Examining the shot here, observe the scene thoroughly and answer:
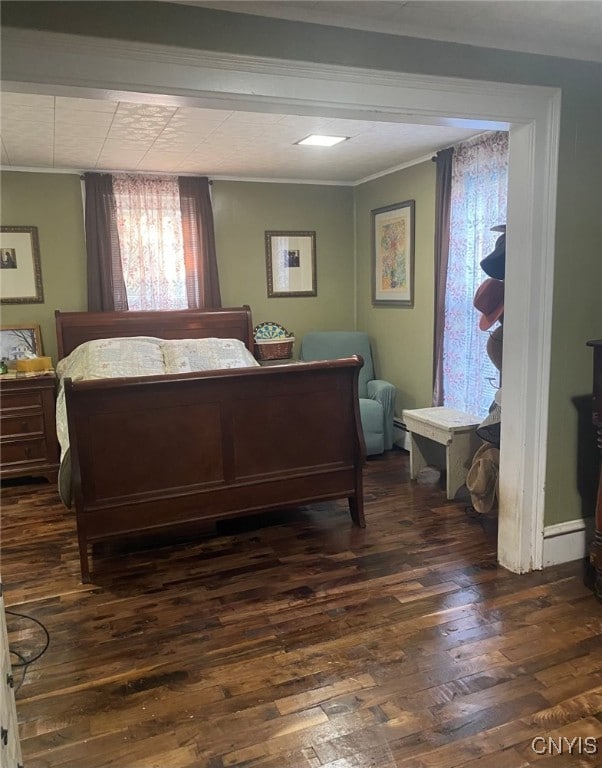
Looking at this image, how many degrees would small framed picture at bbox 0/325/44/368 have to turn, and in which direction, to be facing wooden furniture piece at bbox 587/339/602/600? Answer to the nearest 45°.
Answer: approximately 45° to its left

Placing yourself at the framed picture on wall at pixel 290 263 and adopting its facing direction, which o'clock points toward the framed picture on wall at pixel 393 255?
the framed picture on wall at pixel 393 255 is roughly at 10 o'clock from the framed picture on wall at pixel 290 263.

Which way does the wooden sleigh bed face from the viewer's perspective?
toward the camera

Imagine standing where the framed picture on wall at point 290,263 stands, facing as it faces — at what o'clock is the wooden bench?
The wooden bench is roughly at 11 o'clock from the framed picture on wall.

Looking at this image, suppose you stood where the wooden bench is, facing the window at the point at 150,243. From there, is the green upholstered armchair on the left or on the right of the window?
right

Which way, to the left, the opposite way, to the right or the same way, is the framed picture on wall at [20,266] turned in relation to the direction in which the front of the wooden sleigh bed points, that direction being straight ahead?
the same way

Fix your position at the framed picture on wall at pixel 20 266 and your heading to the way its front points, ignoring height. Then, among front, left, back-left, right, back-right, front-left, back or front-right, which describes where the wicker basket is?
left

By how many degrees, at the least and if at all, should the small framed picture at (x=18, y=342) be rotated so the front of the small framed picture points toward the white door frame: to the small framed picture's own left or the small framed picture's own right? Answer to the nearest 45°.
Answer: approximately 45° to the small framed picture's own left

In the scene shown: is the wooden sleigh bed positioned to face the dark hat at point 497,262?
no

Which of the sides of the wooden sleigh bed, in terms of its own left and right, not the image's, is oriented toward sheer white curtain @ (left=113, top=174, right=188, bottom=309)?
back

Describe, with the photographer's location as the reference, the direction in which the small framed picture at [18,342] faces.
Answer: facing the viewer

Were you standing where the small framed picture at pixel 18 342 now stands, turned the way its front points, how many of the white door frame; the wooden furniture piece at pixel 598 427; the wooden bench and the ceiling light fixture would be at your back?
0

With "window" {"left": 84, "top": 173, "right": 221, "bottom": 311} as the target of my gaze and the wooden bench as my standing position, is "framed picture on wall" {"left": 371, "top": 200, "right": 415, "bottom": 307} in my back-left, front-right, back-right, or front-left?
front-right

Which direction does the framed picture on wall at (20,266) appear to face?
toward the camera

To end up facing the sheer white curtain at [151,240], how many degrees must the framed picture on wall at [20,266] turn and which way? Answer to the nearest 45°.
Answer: approximately 90° to its left
